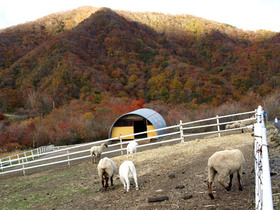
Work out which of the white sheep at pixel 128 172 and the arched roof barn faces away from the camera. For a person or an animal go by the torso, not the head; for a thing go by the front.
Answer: the white sheep

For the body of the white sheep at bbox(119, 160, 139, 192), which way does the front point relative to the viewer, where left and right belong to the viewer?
facing away from the viewer

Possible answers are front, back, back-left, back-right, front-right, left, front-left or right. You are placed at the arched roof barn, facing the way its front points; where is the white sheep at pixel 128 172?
front-left

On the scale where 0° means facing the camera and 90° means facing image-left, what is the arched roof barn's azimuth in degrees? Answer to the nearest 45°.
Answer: approximately 45°

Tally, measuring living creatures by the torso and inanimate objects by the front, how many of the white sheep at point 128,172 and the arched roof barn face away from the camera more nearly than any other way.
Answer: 1

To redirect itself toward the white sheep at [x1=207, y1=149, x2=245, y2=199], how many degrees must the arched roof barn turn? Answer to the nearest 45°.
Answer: approximately 45° to its left

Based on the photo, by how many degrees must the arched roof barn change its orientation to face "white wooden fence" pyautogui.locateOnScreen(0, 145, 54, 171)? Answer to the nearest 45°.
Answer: approximately 45° to its right

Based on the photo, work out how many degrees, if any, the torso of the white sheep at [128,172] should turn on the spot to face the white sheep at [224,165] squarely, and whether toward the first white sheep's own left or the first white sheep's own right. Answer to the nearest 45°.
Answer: approximately 135° to the first white sheep's own right
